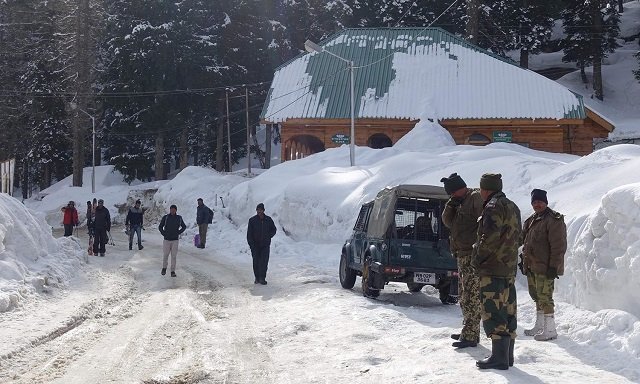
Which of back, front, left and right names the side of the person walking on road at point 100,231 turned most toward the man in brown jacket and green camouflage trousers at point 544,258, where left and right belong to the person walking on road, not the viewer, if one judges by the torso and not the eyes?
front

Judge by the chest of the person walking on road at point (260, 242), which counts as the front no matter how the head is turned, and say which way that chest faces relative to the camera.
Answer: toward the camera

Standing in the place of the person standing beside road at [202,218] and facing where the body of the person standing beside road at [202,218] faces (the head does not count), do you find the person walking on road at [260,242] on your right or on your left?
on your left

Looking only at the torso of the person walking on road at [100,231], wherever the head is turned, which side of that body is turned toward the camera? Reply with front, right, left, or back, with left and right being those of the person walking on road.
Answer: front

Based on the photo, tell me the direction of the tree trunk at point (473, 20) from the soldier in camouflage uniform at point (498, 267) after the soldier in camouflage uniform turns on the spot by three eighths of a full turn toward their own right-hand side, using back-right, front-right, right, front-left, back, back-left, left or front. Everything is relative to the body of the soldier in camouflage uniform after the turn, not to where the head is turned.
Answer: front-left

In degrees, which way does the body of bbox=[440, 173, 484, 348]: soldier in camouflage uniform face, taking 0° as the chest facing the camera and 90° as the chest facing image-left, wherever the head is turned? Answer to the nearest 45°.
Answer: approximately 90°

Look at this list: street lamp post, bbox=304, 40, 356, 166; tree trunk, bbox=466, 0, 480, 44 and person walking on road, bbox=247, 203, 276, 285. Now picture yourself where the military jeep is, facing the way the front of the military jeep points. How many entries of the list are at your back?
0

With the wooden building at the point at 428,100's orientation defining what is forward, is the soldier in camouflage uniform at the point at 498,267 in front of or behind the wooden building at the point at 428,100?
in front

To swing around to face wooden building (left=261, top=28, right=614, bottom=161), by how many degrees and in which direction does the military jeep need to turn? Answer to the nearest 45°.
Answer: approximately 45° to its right

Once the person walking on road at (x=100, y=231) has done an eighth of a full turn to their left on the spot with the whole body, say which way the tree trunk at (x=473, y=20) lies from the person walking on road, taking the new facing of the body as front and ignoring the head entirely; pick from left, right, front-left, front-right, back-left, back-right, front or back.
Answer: left

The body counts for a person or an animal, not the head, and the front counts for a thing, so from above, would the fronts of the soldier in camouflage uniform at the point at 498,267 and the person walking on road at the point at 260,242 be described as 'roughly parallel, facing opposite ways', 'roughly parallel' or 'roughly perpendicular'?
roughly perpendicular

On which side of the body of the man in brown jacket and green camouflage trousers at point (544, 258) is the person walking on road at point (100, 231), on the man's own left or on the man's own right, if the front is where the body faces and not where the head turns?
on the man's own right

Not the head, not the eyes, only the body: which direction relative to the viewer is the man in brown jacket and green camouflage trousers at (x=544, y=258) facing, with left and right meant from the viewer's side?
facing the viewer and to the left of the viewer

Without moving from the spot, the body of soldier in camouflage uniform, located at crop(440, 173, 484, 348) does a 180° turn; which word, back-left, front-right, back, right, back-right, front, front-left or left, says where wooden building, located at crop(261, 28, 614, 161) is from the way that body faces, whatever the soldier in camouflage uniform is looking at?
left
